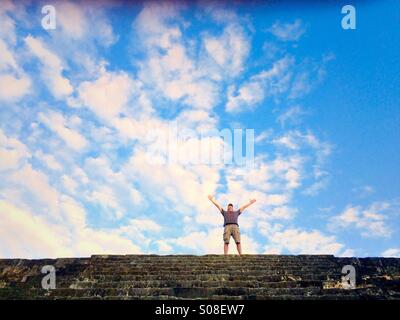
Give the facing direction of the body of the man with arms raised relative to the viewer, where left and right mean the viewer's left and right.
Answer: facing the viewer

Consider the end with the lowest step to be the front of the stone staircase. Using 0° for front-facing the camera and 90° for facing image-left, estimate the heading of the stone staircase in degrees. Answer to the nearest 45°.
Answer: approximately 0°
